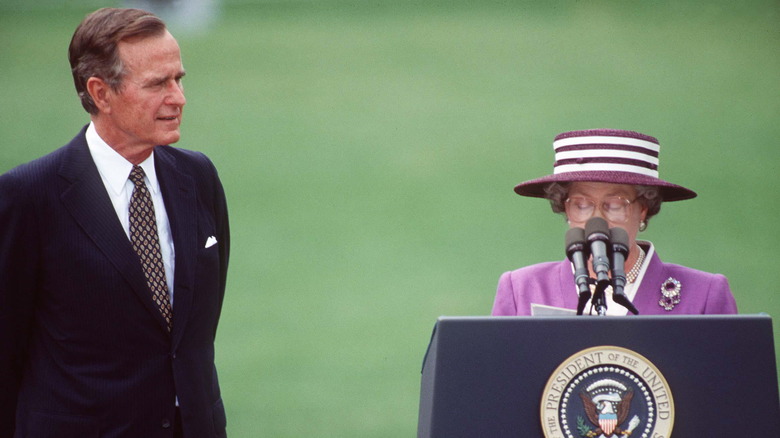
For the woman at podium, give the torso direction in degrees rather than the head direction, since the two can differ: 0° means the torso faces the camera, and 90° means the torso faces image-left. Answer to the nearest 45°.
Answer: approximately 0°

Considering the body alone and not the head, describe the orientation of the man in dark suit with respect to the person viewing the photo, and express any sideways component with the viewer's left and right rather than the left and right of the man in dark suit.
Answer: facing the viewer and to the right of the viewer

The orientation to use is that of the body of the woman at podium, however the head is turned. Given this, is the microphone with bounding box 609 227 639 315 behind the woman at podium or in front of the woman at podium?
in front

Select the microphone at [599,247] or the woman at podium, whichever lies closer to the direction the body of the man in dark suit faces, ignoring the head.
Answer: the microphone

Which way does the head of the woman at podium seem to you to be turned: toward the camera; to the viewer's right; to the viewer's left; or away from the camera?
toward the camera

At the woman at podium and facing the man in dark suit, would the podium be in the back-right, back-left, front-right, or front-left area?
front-left

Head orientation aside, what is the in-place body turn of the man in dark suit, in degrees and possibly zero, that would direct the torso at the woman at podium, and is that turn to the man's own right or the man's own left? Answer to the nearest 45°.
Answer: approximately 45° to the man's own left

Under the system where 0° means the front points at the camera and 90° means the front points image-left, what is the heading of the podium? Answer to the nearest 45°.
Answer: approximately 0°

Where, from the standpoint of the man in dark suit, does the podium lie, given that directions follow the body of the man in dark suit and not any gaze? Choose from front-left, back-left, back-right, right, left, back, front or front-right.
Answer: front

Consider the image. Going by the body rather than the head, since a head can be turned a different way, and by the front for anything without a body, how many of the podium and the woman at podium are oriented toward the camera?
2

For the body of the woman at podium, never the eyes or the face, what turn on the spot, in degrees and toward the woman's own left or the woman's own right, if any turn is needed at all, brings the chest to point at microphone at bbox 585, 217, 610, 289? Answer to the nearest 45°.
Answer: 0° — they already face it
